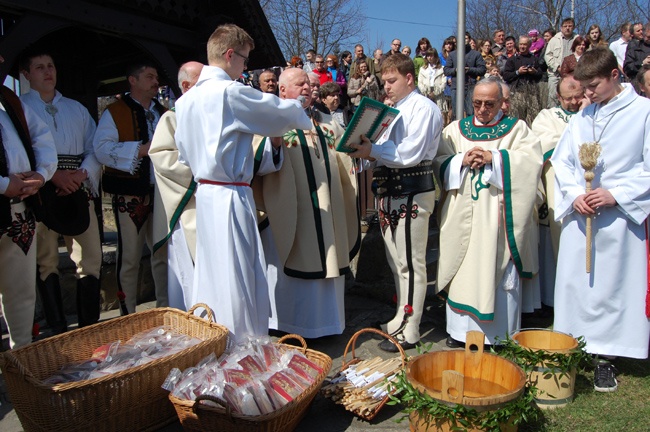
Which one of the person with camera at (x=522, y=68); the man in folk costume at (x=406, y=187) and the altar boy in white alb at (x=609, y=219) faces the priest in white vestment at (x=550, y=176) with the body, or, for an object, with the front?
the person with camera

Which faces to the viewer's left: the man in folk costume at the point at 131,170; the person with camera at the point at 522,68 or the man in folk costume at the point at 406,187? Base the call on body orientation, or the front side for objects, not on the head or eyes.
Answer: the man in folk costume at the point at 406,187

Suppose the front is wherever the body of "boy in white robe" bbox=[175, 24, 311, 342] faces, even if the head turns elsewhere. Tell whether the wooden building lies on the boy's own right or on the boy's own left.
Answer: on the boy's own left

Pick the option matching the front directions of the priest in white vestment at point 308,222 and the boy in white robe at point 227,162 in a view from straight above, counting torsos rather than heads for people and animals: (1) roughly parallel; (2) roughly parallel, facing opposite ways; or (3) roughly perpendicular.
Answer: roughly perpendicular

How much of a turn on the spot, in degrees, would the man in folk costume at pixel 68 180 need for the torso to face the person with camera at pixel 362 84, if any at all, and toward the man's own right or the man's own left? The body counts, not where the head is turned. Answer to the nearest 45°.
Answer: approximately 135° to the man's own left

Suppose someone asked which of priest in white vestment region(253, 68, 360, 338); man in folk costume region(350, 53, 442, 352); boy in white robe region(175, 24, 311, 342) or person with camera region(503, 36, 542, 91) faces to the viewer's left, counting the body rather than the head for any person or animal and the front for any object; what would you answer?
the man in folk costume

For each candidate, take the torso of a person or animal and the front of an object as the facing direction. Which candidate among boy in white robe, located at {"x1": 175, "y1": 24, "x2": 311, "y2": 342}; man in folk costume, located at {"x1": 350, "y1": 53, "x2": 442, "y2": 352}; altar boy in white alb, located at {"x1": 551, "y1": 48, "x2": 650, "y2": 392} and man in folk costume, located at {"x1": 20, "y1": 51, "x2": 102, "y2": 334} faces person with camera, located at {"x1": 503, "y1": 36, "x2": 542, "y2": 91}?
the boy in white robe

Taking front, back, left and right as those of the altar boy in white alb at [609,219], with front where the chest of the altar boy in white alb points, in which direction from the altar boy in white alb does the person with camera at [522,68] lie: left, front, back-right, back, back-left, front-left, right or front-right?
back-right

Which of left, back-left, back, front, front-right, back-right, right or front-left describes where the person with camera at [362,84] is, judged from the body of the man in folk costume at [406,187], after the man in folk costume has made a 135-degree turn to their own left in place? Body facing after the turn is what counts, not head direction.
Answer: back-left

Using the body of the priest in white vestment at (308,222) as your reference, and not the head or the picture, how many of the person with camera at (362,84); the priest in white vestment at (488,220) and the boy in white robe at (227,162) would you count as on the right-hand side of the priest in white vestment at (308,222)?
1

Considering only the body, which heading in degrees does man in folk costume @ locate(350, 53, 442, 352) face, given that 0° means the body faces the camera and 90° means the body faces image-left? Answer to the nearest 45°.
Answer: approximately 90°

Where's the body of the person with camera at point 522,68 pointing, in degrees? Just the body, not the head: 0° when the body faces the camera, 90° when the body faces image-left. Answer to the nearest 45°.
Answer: approximately 0°

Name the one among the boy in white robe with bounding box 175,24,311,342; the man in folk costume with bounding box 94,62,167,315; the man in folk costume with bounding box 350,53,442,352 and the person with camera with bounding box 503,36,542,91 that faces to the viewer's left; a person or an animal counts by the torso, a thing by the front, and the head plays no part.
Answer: the man in folk costume with bounding box 350,53,442,352
